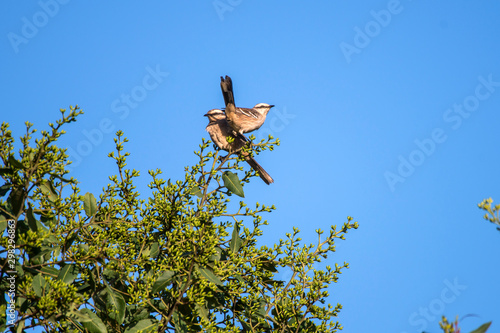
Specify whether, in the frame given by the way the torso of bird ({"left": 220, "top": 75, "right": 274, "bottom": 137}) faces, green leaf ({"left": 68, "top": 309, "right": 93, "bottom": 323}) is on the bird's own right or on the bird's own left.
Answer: on the bird's own right

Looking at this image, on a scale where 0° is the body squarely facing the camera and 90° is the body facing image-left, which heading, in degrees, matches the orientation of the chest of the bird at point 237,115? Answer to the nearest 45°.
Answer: approximately 270°

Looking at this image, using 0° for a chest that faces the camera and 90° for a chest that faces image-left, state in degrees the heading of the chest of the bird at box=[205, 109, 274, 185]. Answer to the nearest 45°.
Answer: approximately 90°

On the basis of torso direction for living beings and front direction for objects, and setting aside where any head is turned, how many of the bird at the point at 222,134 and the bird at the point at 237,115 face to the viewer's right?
1

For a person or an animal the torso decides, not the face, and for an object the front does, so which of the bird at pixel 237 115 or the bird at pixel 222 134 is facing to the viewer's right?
the bird at pixel 237 115

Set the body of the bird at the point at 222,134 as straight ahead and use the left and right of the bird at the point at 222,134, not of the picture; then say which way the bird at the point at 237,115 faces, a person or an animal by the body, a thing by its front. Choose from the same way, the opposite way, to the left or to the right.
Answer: the opposite way
